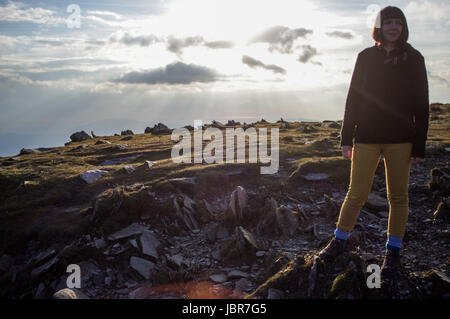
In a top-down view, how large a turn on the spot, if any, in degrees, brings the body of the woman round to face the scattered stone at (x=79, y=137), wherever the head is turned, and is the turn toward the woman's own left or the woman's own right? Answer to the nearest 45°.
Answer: approximately 135° to the woman's own right

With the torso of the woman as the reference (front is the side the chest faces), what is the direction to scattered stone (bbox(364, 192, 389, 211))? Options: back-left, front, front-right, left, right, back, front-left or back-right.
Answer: back

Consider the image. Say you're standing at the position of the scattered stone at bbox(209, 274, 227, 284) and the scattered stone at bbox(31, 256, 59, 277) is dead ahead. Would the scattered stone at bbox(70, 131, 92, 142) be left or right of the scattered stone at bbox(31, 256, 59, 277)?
right

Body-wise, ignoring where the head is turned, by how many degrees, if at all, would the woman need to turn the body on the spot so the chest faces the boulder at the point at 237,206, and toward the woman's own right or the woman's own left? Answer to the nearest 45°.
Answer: approximately 135° to the woman's own right

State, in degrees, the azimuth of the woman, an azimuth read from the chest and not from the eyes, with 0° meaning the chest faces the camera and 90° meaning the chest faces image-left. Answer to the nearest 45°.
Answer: approximately 0°
